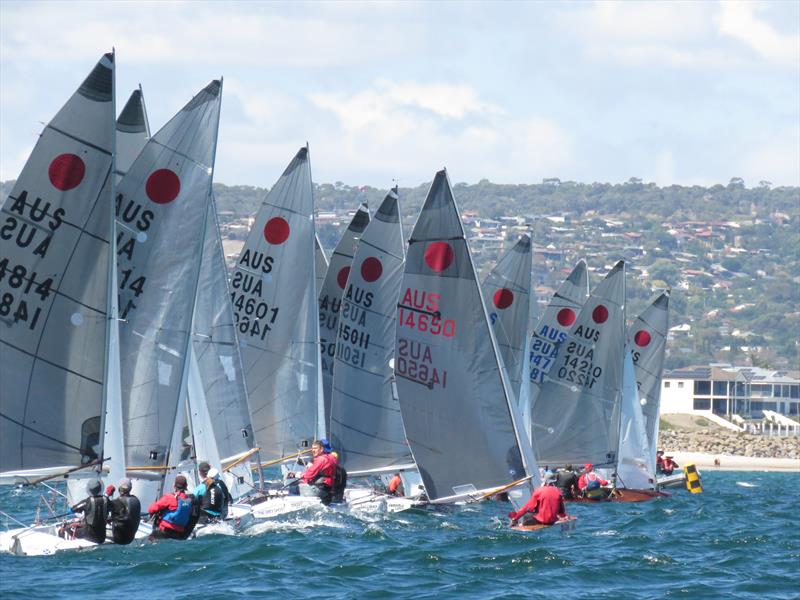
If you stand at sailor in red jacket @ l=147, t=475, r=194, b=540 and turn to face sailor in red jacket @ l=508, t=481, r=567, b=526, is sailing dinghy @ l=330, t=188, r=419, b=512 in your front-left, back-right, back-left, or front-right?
front-left

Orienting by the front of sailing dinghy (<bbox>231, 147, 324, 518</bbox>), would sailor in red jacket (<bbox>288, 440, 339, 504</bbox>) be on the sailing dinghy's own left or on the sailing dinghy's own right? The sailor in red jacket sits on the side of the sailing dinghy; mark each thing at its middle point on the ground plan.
on the sailing dinghy's own right

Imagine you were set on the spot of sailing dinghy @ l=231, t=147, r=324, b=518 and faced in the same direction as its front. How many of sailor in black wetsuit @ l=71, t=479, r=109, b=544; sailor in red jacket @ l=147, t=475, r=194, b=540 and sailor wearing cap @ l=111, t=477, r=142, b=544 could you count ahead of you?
0

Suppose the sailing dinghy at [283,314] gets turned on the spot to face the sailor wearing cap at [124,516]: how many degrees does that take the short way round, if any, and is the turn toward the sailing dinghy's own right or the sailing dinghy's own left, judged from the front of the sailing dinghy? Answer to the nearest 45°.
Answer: approximately 135° to the sailing dinghy's own right

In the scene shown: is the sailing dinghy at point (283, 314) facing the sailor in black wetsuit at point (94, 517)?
no

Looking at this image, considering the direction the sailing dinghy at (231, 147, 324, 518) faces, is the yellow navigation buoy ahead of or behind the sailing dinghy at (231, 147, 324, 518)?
ahead

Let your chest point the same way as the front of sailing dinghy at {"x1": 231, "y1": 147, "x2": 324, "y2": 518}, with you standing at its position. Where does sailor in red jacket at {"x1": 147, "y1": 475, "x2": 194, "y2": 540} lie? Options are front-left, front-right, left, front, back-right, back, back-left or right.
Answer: back-right
